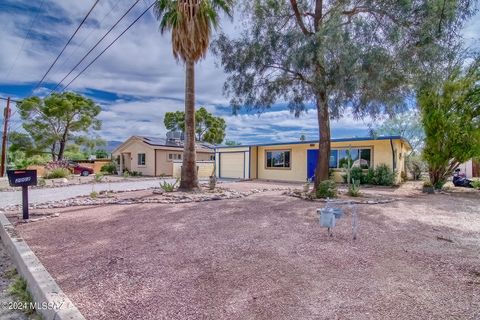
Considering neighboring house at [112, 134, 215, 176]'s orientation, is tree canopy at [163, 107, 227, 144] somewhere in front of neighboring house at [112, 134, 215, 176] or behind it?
behind

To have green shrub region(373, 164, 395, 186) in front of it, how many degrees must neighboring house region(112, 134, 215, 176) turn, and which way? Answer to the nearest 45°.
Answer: approximately 90° to its left

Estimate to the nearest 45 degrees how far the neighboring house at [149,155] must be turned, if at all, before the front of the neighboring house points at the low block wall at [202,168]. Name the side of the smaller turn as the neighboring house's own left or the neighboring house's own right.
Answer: approximately 90° to the neighboring house's own left

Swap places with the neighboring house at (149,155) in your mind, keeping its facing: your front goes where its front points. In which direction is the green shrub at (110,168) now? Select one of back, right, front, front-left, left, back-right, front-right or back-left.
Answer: right

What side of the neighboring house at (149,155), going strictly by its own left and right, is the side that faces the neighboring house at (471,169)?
left

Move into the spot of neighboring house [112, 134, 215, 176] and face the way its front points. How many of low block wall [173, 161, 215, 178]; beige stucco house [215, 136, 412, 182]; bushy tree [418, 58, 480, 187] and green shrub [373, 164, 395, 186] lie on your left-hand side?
4

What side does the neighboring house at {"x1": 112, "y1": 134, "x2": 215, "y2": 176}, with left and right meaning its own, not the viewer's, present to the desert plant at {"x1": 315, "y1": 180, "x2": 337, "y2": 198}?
left
